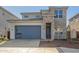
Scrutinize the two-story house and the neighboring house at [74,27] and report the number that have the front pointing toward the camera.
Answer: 2

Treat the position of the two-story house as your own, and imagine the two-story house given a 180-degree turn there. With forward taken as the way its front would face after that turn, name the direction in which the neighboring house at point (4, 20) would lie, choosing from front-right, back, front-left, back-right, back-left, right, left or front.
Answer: left

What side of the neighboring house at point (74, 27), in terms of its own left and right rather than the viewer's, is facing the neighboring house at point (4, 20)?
right

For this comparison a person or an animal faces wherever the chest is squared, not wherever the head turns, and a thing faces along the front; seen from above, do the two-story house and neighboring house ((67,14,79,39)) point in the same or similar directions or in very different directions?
same or similar directions

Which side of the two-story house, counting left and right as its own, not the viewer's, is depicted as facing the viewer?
front

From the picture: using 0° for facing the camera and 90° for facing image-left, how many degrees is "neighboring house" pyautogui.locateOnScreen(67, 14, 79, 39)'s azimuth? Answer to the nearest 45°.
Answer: approximately 0°

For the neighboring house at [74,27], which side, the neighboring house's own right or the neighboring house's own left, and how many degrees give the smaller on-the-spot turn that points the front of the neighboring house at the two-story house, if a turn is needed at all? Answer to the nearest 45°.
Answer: approximately 45° to the neighboring house's own right
